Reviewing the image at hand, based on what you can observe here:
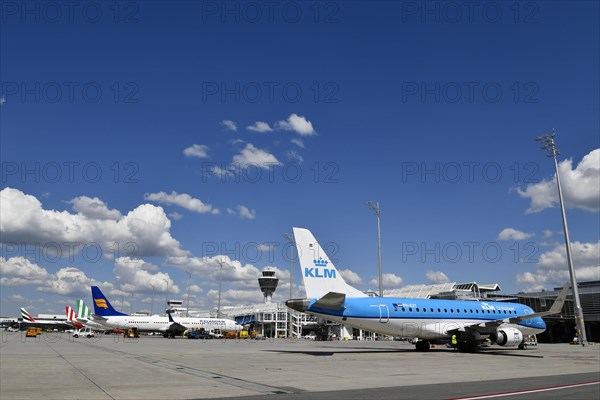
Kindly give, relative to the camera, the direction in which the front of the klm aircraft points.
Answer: facing away from the viewer and to the right of the viewer
